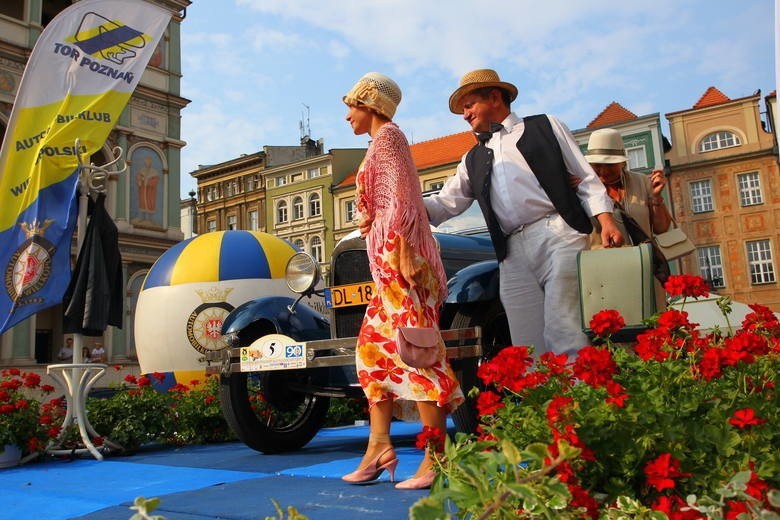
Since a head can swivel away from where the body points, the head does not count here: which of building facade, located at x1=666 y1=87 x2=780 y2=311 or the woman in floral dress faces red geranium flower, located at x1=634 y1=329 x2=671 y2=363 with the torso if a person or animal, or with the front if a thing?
the building facade

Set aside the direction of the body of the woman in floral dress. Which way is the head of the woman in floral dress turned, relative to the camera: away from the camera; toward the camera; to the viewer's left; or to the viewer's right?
to the viewer's left

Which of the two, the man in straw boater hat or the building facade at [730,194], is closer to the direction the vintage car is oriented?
the man in straw boater hat

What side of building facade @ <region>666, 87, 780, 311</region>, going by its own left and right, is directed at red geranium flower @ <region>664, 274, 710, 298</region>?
front

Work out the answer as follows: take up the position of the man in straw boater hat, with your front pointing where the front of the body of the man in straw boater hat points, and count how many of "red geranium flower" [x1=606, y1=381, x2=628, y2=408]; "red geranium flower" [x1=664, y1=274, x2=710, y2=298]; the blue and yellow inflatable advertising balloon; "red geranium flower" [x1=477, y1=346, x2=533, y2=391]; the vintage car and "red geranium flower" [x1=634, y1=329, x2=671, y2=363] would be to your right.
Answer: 2

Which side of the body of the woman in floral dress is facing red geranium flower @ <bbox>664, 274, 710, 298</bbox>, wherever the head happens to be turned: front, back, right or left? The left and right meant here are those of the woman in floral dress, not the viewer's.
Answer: back

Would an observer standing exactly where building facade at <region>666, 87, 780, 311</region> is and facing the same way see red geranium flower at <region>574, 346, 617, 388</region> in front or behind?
in front

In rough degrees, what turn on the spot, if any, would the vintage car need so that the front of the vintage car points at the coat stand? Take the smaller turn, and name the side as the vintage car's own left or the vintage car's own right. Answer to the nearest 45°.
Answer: approximately 90° to the vintage car's own right

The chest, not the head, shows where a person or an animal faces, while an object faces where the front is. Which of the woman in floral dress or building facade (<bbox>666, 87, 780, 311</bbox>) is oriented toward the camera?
the building facade

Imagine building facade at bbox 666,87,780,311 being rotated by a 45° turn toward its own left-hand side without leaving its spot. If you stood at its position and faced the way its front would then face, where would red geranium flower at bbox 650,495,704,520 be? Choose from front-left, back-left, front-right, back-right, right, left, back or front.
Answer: front-right

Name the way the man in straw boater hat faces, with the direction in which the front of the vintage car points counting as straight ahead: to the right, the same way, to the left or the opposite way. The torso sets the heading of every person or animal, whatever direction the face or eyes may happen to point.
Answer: the same way

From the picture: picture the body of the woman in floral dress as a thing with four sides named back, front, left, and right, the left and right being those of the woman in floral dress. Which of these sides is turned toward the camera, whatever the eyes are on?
left

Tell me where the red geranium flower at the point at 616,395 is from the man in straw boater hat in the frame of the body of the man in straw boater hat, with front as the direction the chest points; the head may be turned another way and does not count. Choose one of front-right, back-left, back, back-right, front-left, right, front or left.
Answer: front-left

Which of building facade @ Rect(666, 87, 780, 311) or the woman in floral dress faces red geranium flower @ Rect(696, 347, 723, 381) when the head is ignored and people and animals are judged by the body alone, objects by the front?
the building facade

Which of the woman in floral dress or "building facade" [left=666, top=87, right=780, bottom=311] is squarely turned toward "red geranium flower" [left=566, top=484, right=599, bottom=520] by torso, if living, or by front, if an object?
the building facade

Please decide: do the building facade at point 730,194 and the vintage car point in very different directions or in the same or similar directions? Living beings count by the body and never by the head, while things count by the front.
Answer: same or similar directions

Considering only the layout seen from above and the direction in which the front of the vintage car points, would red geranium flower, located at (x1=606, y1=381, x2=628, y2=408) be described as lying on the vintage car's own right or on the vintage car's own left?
on the vintage car's own left

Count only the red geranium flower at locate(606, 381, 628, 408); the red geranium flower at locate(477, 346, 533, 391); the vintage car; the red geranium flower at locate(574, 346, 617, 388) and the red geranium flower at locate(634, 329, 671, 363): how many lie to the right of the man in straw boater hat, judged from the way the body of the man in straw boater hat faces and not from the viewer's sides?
1

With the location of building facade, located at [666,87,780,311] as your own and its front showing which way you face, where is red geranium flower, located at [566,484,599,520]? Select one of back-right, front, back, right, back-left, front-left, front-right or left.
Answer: front
